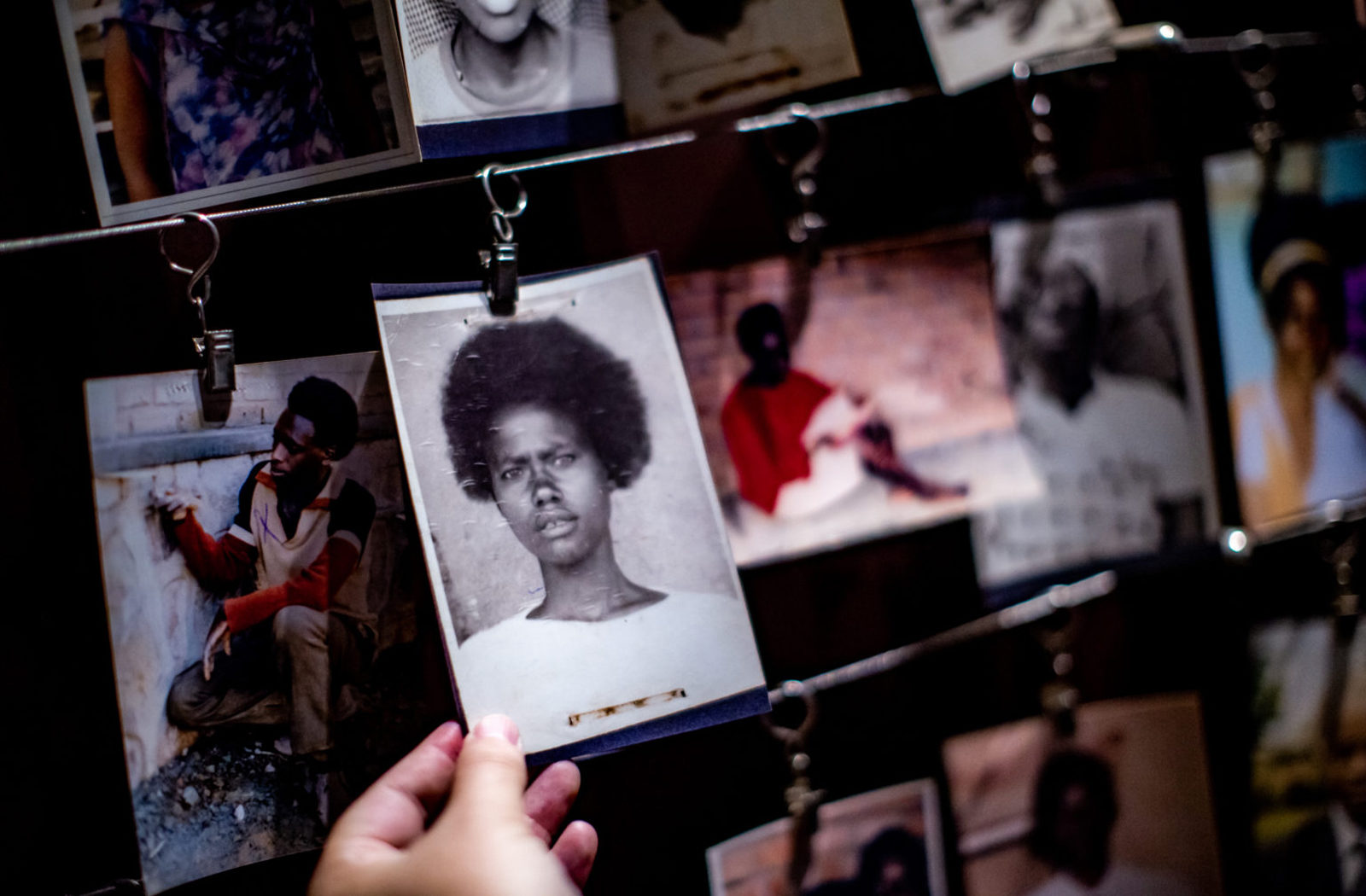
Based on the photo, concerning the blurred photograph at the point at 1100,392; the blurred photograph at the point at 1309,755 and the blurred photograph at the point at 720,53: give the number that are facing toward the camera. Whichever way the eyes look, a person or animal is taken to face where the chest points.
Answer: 3

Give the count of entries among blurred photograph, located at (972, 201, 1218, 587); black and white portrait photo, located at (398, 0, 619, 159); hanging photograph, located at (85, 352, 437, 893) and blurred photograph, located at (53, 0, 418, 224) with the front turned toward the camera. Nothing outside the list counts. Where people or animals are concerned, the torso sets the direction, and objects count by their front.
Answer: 4

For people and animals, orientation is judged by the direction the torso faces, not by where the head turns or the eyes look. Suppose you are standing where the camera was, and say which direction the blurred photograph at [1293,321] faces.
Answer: facing the viewer

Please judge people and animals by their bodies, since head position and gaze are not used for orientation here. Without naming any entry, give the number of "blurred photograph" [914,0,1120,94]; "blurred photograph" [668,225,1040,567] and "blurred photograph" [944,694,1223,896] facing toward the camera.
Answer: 3

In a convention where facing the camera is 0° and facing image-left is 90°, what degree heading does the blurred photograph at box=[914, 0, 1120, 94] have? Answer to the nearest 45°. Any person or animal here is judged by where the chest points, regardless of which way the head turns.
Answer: approximately 0°

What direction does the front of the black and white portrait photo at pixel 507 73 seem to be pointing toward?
toward the camera

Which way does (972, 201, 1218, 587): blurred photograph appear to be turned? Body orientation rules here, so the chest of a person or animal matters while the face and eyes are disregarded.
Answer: toward the camera

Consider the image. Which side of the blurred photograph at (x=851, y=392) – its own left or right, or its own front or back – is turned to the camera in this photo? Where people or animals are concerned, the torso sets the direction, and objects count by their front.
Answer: front
